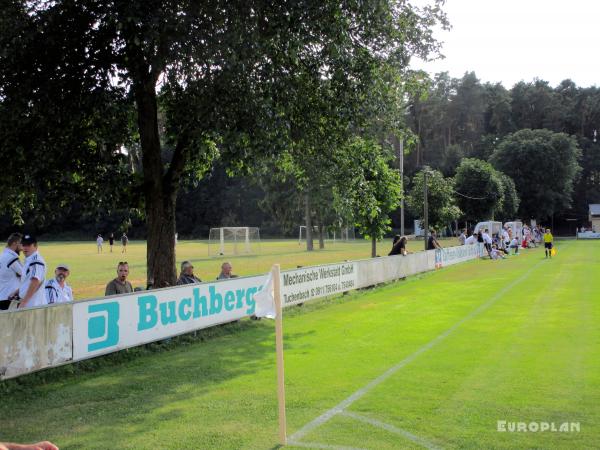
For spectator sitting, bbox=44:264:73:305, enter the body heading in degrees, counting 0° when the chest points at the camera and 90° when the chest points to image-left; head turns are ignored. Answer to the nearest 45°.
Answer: approximately 315°

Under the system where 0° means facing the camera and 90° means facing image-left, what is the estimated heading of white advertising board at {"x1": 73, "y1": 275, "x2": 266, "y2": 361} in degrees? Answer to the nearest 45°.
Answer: approximately 315°

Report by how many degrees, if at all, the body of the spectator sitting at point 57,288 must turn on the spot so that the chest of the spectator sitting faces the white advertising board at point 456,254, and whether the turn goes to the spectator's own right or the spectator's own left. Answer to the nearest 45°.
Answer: approximately 90° to the spectator's own left

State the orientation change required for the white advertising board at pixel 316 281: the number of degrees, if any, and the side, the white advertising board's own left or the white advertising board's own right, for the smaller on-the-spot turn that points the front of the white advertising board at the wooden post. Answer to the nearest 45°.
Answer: approximately 45° to the white advertising board's own right

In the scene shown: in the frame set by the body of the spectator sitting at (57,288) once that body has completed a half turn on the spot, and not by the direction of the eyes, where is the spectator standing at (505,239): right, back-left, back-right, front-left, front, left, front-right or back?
right

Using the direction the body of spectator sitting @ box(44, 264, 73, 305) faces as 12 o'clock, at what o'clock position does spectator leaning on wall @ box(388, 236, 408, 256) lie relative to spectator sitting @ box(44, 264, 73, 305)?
spectator leaning on wall @ box(388, 236, 408, 256) is roughly at 9 o'clock from spectator sitting @ box(44, 264, 73, 305).
